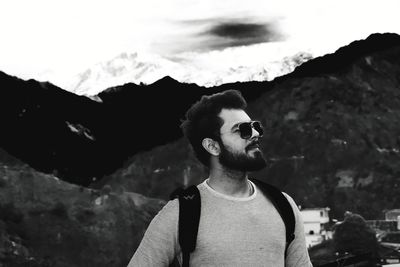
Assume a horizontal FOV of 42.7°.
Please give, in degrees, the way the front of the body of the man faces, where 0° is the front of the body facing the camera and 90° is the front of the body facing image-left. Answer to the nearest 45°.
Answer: approximately 315°
